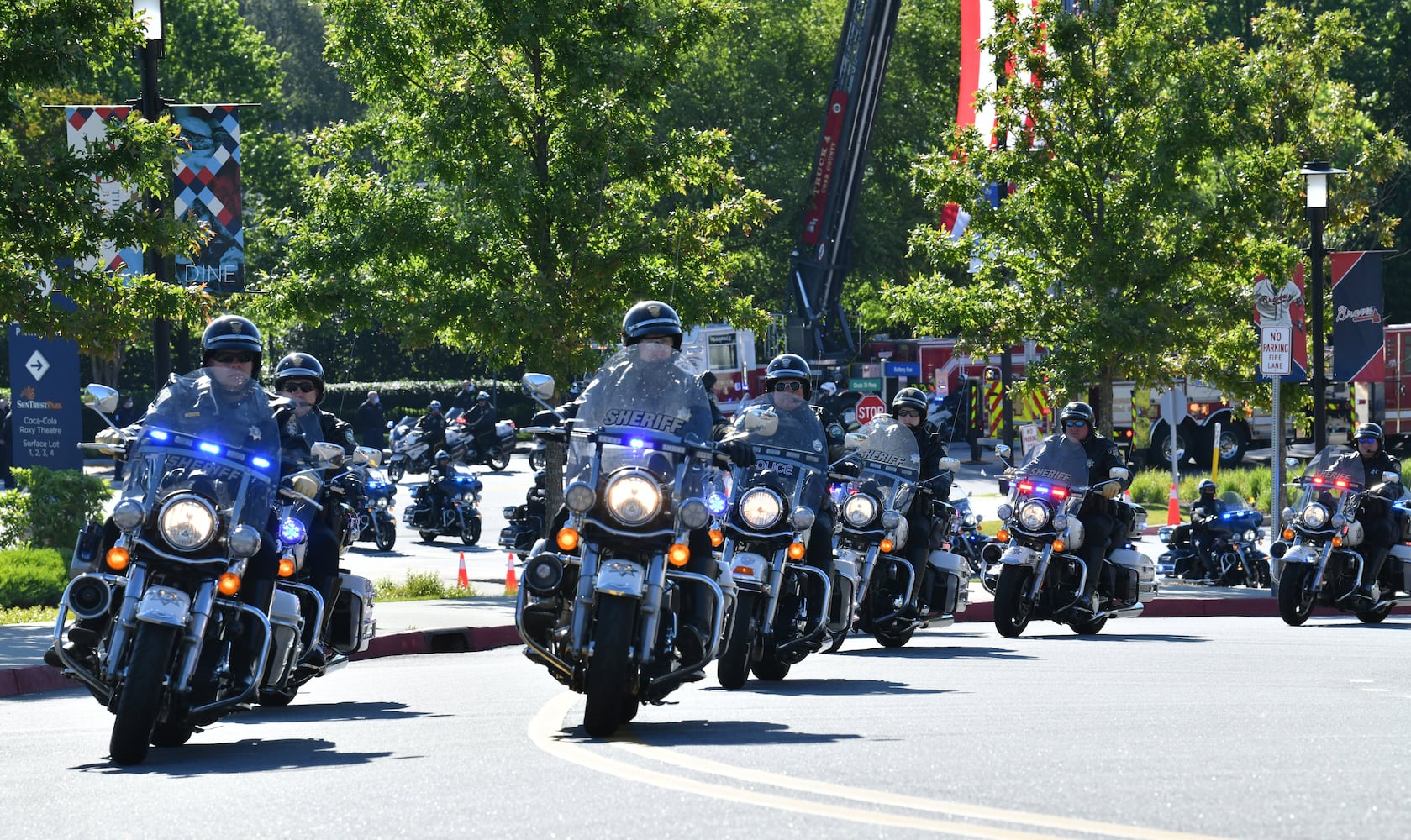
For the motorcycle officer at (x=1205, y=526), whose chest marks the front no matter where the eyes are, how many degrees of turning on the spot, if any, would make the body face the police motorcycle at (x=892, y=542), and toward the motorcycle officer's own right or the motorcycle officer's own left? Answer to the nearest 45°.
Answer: approximately 45° to the motorcycle officer's own right

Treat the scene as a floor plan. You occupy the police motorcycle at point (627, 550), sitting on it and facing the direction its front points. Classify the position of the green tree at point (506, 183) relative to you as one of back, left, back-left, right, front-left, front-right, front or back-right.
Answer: back

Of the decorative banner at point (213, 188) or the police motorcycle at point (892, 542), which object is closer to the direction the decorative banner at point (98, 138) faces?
the police motorcycle

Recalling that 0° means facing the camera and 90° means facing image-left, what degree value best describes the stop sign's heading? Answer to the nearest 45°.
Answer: approximately 0°

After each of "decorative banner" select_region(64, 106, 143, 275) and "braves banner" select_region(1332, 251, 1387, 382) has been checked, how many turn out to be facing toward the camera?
2

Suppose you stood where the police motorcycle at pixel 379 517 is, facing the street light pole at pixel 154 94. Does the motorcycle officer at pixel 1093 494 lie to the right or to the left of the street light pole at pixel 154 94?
left

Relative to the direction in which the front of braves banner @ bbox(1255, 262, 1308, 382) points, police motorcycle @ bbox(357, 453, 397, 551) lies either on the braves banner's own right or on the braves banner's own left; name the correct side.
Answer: on the braves banner's own right

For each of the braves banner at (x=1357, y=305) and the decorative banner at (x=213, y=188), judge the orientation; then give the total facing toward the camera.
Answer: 2
